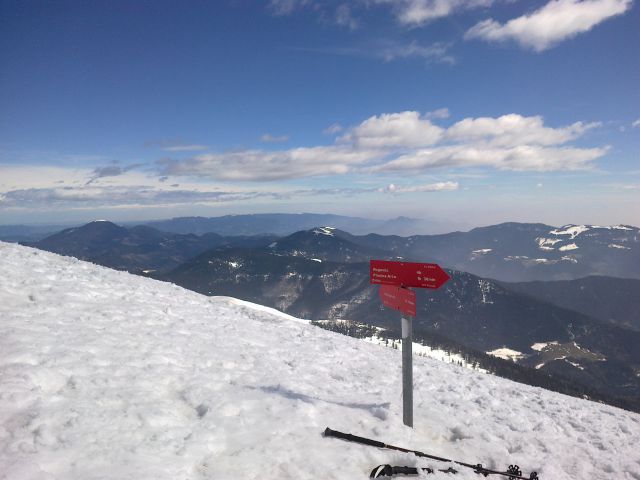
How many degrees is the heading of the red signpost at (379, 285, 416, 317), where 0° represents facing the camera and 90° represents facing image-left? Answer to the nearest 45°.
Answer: approximately 45°

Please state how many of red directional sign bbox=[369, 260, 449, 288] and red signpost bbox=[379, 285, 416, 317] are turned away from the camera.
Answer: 0
